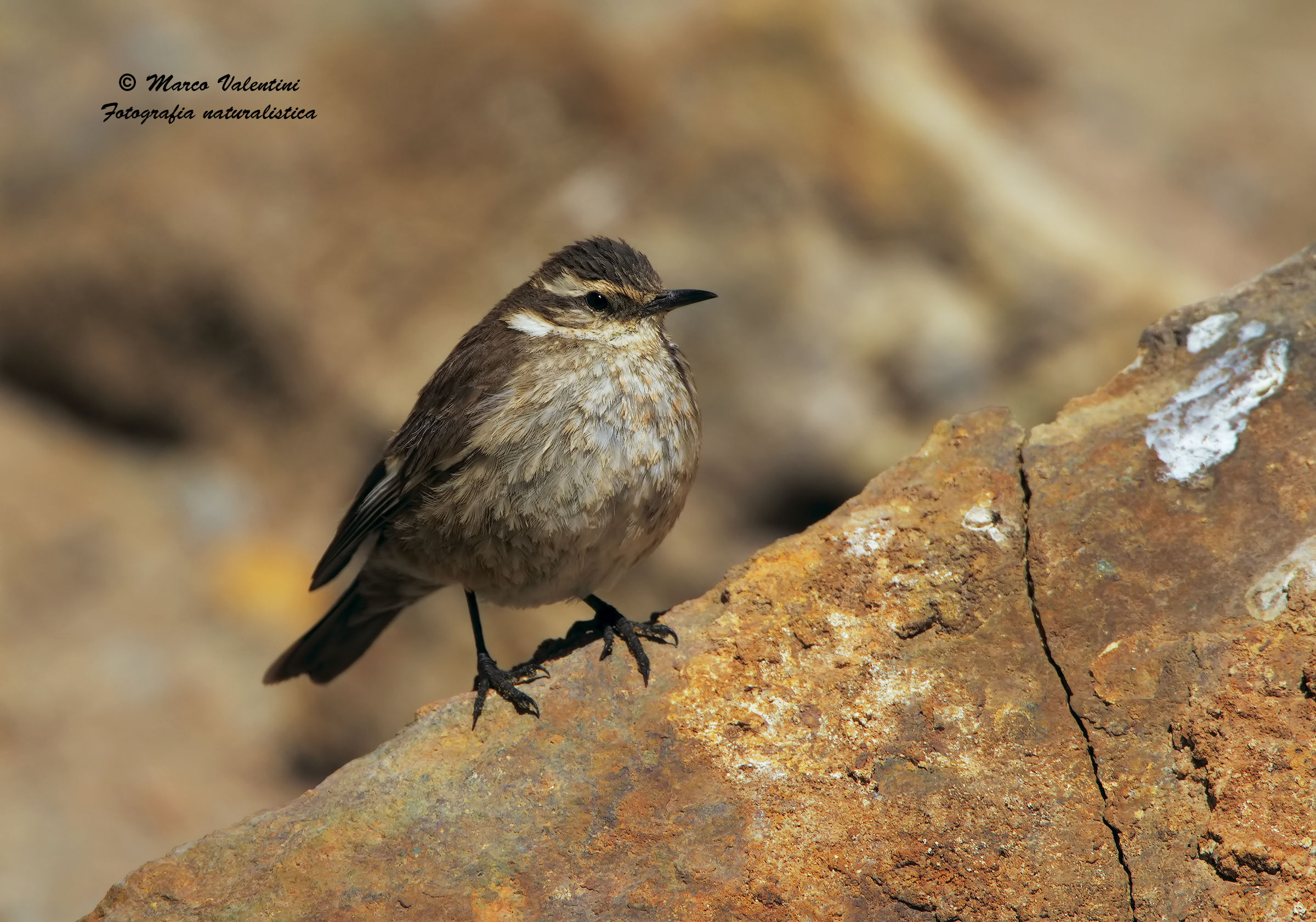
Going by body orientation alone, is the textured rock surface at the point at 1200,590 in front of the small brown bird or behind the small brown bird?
in front

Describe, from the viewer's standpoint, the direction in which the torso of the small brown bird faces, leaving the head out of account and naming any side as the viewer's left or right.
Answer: facing the viewer and to the right of the viewer
